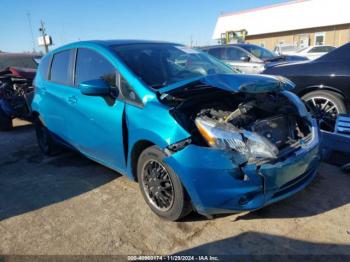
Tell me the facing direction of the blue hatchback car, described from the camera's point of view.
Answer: facing the viewer and to the right of the viewer

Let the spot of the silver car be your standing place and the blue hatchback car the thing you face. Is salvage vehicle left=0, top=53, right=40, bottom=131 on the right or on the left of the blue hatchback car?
right

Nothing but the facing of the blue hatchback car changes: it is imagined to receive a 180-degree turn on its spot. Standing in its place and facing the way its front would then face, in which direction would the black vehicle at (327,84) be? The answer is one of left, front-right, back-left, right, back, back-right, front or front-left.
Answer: right

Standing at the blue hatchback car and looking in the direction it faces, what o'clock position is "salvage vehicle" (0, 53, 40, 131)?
The salvage vehicle is roughly at 6 o'clock from the blue hatchback car.

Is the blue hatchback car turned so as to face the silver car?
no

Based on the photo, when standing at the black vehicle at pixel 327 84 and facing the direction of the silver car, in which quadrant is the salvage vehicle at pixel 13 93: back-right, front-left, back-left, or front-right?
front-left
